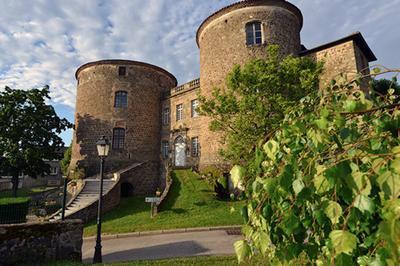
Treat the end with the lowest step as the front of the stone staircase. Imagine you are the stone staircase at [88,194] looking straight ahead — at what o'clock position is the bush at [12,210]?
The bush is roughly at 12 o'clock from the stone staircase.

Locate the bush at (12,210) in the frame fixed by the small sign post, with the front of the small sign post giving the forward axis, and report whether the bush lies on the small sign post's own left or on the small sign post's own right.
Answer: on the small sign post's own right

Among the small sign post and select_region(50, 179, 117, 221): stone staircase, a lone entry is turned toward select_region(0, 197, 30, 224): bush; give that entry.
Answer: the stone staircase

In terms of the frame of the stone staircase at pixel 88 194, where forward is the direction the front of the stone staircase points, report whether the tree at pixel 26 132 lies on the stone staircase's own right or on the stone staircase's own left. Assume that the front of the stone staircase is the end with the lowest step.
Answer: on the stone staircase's own right

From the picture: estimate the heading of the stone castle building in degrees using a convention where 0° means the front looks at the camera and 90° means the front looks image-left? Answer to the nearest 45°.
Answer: approximately 45°

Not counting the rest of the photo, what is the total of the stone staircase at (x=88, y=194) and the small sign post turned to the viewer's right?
0

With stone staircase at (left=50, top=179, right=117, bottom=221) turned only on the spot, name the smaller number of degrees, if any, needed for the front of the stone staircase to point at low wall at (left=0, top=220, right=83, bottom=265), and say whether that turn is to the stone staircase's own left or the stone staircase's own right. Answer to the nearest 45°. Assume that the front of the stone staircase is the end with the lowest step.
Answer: approximately 45° to the stone staircase's own left

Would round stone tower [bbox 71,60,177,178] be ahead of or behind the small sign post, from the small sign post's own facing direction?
behind

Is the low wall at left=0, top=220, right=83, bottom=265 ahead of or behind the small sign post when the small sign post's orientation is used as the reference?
ahead

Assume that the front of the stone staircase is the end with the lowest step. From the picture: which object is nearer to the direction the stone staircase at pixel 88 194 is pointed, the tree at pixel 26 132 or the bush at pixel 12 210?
the bush

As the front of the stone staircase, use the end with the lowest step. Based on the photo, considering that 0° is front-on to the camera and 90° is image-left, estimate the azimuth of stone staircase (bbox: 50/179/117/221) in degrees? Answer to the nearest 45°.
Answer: approximately 45°

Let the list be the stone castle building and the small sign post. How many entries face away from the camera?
0

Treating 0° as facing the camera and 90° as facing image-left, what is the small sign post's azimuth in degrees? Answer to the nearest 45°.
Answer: approximately 0°
